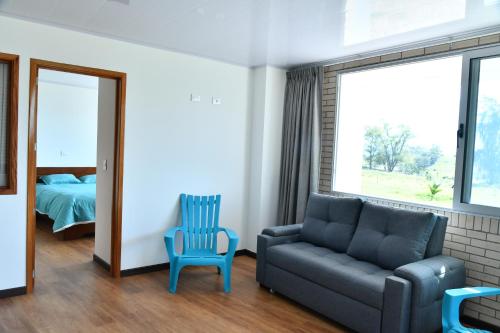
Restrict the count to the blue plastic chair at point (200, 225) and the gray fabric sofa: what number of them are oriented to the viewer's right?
0

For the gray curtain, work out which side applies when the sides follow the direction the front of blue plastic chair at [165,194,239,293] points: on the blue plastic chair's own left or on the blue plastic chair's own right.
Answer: on the blue plastic chair's own left

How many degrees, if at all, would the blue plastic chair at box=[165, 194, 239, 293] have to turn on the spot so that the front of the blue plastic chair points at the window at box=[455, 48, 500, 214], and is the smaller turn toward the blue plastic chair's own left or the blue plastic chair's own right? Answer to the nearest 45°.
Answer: approximately 45° to the blue plastic chair's own left

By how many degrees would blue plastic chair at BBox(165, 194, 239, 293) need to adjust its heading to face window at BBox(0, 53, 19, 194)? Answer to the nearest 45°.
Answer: approximately 90° to its right

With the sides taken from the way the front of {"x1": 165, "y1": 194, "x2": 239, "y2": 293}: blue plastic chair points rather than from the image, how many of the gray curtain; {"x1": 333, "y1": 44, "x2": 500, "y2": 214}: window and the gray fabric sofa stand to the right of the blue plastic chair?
0

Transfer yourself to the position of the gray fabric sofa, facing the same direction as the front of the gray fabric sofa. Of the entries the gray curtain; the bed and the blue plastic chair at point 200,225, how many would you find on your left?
0

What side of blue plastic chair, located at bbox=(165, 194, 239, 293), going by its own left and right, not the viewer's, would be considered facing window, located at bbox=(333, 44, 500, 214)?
left

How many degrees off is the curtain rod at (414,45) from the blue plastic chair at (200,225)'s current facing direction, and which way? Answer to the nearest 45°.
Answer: approximately 90° to its left

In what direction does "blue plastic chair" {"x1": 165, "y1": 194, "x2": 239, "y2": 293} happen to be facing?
toward the camera

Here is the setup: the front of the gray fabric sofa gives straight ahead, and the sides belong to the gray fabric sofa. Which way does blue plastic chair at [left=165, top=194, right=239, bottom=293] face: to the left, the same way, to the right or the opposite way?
to the left

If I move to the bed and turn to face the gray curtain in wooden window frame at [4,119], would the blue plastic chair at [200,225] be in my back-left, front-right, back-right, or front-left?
front-left

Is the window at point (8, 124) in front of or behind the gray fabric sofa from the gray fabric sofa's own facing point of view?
in front

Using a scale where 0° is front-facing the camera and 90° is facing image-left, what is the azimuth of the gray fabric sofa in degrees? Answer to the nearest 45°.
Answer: approximately 45°

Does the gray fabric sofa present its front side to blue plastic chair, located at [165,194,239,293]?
no
